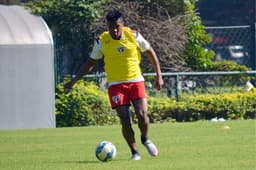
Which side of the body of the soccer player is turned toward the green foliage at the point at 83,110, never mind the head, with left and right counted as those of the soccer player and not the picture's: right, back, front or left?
back

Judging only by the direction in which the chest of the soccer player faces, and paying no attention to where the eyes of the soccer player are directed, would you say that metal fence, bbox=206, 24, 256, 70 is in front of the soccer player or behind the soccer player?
behind

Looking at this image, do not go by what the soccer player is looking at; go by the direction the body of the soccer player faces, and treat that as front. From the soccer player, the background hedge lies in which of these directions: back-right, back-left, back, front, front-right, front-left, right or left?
back

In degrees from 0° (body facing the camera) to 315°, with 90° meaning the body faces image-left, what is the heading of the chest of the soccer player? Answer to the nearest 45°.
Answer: approximately 0°

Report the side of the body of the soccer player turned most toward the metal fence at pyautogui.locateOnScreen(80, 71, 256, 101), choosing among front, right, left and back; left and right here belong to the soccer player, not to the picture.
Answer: back
